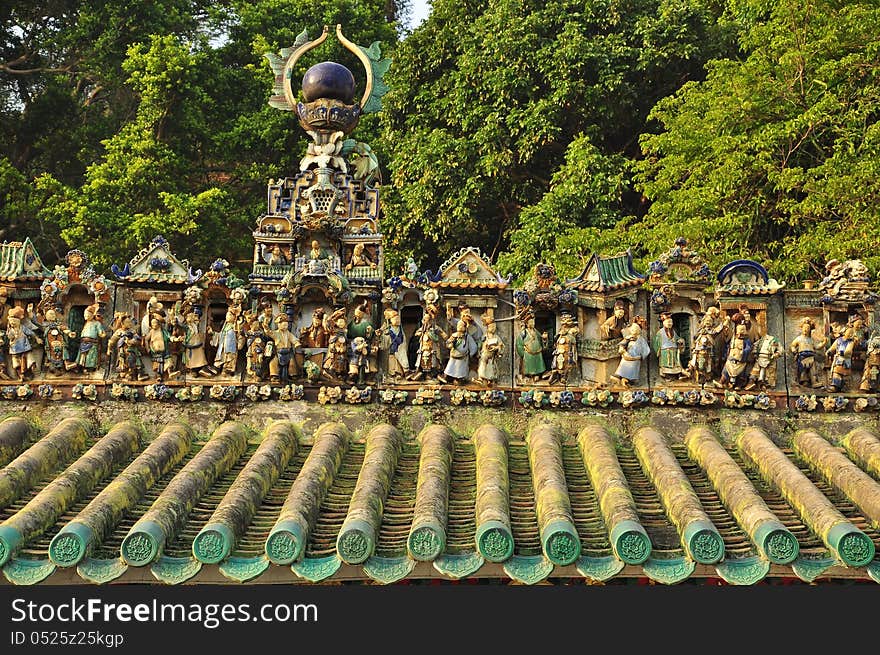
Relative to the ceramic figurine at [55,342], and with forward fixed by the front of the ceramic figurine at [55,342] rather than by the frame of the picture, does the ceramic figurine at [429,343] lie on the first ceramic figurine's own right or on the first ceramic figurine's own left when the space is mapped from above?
on the first ceramic figurine's own left

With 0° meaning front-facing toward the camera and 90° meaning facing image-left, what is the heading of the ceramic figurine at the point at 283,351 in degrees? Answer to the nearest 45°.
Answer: approximately 0°

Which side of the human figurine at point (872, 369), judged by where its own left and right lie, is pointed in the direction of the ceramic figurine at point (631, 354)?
right

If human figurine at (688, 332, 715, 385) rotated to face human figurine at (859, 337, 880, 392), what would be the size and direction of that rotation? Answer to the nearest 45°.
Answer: approximately 90° to its left

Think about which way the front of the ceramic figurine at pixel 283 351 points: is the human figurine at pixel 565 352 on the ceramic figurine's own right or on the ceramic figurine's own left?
on the ceramic figurine's own left

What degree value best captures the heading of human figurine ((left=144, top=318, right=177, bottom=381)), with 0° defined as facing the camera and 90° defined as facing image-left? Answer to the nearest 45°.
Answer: approximately 0°
